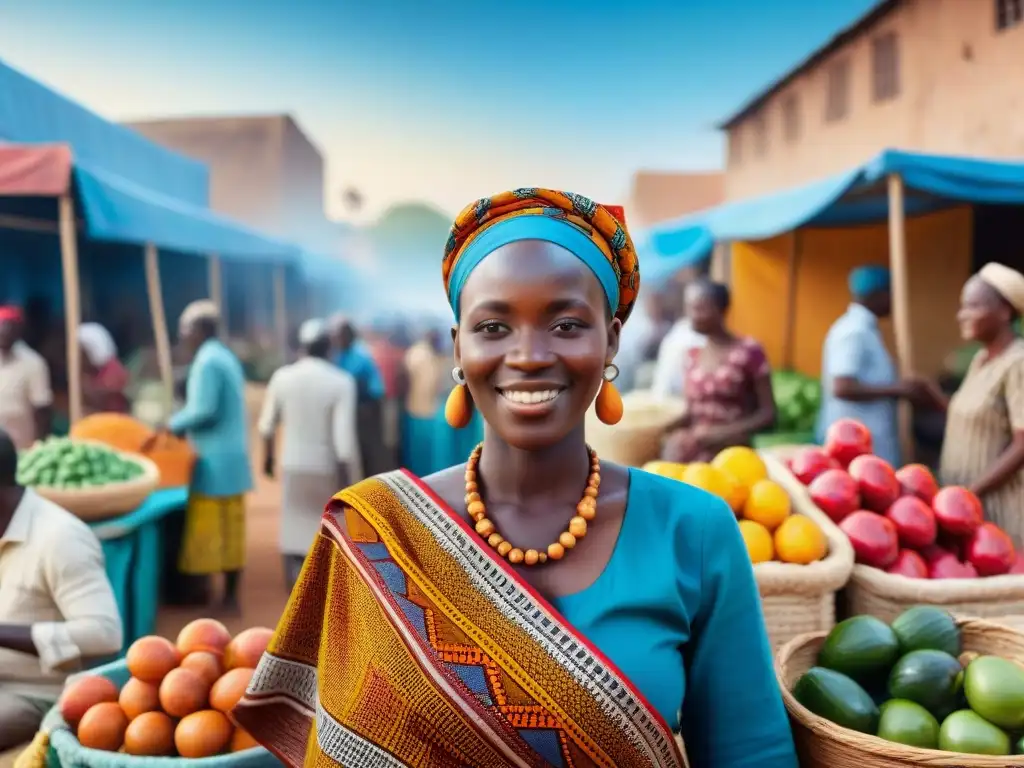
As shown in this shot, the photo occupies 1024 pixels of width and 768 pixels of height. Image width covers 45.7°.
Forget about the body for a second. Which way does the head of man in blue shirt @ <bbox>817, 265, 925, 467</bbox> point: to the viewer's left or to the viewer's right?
to the viewer's right

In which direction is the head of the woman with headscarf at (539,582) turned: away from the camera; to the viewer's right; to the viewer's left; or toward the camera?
toward the camera

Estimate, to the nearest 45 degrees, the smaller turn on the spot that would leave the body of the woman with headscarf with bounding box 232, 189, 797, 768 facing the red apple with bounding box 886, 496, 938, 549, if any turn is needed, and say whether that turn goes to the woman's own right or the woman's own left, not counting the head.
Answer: approximately 135° to the woman's own left

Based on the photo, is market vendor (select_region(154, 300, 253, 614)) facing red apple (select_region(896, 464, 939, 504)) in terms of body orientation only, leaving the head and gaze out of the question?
no

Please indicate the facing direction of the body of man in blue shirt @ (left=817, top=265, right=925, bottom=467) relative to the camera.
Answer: to the viewer's right

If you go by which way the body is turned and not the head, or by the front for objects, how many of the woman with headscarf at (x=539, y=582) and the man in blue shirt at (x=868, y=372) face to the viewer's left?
0

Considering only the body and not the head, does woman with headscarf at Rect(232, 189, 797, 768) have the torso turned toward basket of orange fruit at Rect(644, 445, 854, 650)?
no

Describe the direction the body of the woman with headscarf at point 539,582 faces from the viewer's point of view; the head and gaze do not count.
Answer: toward the camera

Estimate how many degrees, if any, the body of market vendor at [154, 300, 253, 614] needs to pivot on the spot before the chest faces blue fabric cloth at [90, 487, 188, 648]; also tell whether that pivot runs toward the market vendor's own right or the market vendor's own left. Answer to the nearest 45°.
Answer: approximately 90° to the market vendor's own left

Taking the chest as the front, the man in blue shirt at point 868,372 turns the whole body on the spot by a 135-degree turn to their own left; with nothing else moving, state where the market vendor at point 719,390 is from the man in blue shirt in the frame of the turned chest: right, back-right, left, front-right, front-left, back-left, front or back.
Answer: left

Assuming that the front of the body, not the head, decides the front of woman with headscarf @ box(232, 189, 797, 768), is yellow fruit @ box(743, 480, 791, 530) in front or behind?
behind

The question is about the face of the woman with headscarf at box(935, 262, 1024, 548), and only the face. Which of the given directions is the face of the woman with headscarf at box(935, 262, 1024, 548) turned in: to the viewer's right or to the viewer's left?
to the viewer's left

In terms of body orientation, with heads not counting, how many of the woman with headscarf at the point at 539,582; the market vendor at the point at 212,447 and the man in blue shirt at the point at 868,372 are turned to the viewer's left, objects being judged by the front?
1

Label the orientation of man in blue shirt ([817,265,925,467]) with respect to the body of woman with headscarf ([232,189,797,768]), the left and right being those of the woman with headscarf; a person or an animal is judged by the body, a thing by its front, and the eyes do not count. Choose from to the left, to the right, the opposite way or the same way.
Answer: to the left

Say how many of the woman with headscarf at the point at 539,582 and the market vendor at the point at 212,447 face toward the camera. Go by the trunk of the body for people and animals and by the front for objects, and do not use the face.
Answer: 1

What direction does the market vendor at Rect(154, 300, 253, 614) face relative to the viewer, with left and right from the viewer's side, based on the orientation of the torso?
facing to the left of the viewer

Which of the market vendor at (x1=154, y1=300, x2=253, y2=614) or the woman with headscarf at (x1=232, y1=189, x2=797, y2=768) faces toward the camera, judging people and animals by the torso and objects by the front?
the woman with headscarf
